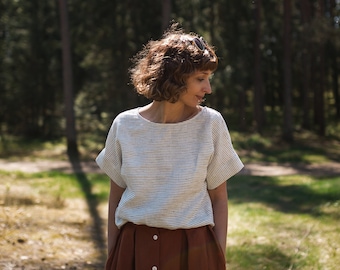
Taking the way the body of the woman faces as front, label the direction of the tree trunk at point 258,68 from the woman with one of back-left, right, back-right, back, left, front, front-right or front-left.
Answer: back

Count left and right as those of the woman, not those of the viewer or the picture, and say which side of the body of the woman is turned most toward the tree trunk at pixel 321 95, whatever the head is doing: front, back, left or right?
back

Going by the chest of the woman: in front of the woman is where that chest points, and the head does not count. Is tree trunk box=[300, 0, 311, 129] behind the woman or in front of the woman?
behind

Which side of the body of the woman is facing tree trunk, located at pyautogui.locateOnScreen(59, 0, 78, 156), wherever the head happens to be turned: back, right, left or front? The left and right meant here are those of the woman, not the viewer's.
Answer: back

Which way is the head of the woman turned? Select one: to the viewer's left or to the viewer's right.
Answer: to the viewer's right

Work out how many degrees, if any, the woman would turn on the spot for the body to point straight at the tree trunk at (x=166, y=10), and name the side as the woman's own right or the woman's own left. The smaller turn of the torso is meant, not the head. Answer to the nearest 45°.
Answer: approximately 180°

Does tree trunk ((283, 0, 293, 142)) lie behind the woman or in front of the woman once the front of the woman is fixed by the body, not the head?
behind

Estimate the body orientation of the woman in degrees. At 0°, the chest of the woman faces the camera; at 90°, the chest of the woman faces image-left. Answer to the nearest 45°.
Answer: approximately 0°
